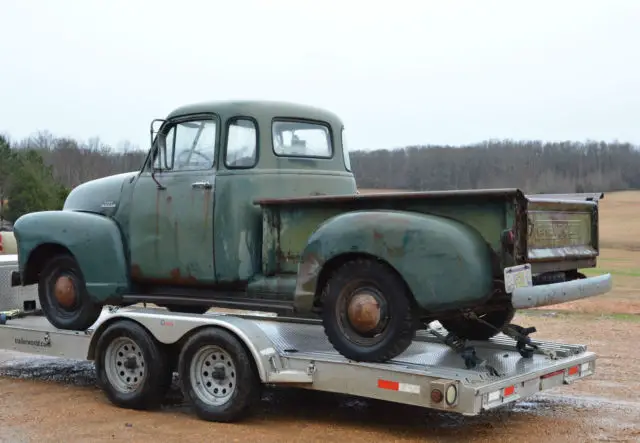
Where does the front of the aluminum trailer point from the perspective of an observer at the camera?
facing away from the viewer and to the left of the viewer

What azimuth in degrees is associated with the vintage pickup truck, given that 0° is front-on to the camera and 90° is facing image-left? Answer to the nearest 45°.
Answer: approximately 135°
